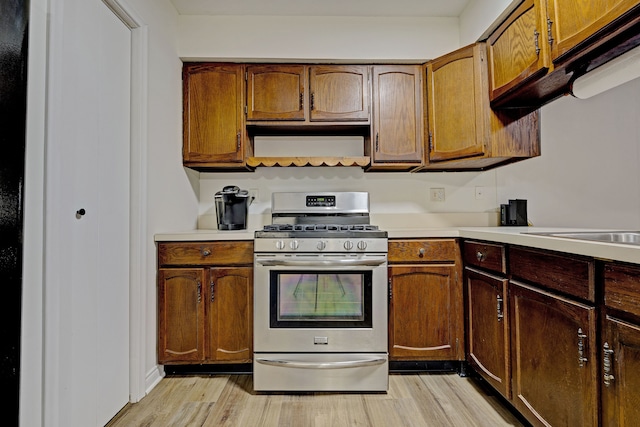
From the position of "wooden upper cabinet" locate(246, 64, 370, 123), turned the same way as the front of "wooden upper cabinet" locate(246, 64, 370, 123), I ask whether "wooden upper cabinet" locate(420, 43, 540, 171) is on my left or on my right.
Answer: on my left

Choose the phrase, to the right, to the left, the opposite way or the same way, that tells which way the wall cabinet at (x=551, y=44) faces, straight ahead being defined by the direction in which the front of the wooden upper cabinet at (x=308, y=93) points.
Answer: to the right

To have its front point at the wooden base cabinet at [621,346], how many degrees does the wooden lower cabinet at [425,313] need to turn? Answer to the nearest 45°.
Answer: approximately 45° to its left

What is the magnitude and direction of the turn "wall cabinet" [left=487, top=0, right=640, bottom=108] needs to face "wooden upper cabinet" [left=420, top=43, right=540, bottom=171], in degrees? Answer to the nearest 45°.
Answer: approximately 90° to its right

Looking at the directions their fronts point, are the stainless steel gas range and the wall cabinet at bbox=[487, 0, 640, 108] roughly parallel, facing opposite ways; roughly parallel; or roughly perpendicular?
roughly perpendicular
